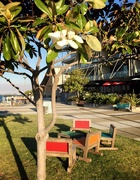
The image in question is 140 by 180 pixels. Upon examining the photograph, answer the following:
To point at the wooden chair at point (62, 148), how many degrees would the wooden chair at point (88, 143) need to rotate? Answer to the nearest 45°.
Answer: approximately 90° to its left

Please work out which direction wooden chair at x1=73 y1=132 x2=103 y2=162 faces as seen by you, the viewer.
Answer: facing away from the viewer and to the left of the viewer
